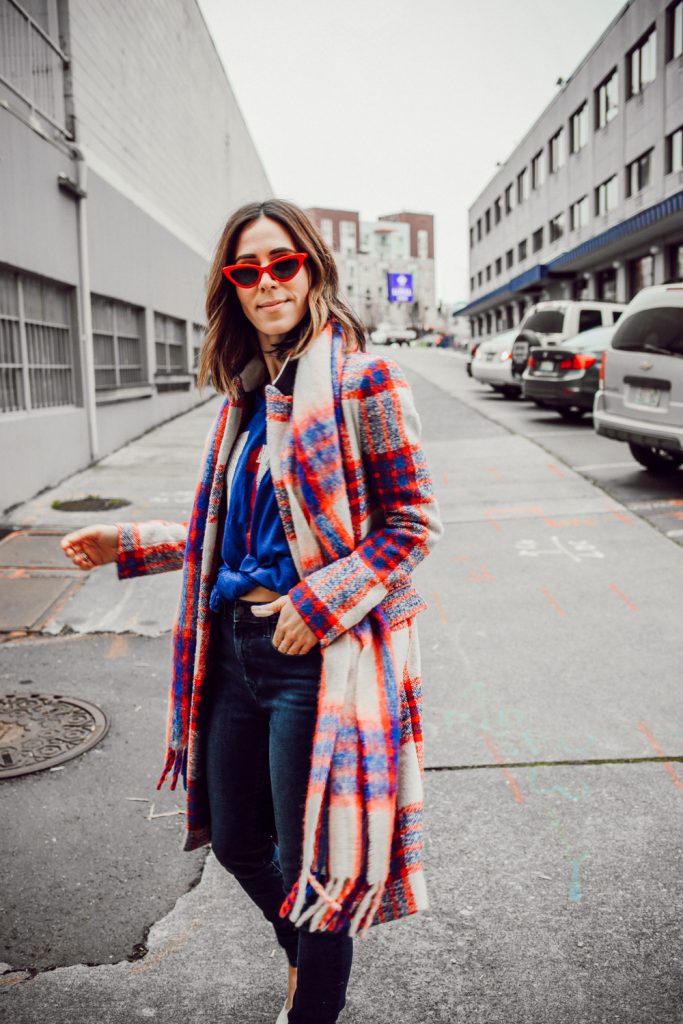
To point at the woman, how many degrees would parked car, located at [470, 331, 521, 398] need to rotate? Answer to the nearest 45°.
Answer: approximately 135° to its right

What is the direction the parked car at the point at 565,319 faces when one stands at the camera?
facing away from the viewer and to the right of the viewer

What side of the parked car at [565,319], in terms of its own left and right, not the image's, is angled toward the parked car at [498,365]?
left

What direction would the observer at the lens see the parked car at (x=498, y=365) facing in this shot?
facing away from the viewer and to the right of the viewer

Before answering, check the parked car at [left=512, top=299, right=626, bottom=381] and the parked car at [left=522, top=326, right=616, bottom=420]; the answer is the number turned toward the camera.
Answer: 0

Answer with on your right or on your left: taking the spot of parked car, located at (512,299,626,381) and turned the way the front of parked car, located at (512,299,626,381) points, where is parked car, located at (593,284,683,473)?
on your right

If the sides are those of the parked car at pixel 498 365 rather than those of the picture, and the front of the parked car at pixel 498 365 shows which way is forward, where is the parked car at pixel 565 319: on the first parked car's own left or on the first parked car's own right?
on the first parked car's own right

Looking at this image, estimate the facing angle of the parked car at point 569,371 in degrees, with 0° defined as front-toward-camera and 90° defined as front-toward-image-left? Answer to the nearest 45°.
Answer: approximately 225°

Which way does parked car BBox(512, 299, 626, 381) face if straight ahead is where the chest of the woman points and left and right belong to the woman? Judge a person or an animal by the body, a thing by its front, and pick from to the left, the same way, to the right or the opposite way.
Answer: the opposite way

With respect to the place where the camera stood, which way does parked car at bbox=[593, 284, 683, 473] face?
facing away from the viewer and to the right of the viewer

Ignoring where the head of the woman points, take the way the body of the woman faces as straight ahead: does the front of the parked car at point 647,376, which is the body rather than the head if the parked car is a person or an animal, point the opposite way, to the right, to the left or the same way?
the opposite way

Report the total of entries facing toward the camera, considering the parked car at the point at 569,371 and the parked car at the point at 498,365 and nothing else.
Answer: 0

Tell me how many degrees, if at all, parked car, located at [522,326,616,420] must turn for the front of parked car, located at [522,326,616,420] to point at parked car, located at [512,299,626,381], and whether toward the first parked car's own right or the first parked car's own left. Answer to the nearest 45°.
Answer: approximately 45° to the first parked car's own left

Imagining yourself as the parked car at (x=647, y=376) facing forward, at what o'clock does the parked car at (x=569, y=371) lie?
the parked car at (x=569, y=371) is roughly at 10 o'clock from the parked car at (x=647, y=376).
